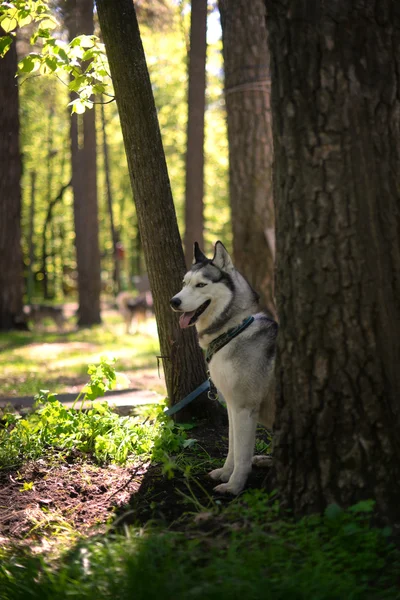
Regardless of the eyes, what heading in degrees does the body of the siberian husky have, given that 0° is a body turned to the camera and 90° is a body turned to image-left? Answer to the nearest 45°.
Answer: approximately 45°

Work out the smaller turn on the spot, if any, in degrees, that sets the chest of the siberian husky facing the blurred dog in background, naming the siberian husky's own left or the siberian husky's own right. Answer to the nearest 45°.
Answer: approximately 135° to the siberian husky's own right
